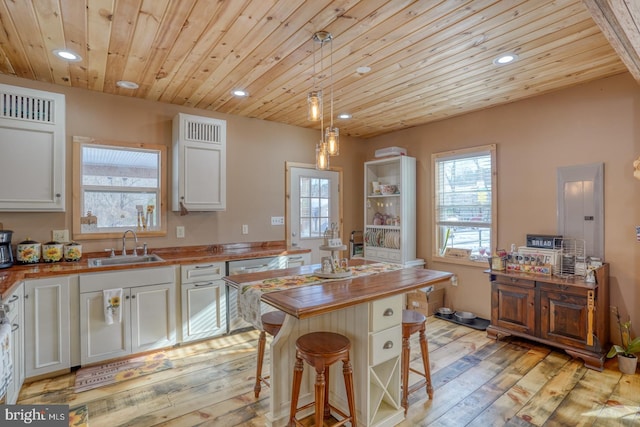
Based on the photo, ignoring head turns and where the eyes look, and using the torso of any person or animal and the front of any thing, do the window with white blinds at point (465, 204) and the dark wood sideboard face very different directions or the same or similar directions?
same or similar directions

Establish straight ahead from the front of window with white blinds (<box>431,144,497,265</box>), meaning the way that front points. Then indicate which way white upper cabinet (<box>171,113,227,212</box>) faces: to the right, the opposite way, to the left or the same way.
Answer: to the left

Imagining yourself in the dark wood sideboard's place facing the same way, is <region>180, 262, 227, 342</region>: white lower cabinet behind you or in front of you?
in front

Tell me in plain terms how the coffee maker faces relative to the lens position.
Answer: facing the viewer and to the right of the viewer

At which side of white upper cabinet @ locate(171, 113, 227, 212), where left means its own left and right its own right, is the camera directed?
front

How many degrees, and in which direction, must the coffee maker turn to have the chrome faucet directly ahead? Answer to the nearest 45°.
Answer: approximately 45° to its left

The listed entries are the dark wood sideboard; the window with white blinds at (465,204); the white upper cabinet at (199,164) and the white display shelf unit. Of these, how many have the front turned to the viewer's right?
0

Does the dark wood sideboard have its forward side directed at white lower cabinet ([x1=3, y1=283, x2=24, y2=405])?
yes

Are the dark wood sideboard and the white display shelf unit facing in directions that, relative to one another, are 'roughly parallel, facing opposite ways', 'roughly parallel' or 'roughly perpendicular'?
roughly parallel

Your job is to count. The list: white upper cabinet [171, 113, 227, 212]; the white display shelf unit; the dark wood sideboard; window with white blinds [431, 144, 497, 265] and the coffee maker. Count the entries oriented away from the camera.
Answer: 0

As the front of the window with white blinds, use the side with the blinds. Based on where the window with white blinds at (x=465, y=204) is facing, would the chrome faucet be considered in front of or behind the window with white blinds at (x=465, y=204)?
in front

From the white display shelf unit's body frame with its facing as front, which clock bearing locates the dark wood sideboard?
The dark wood sideboard is roughly at 9 o'clock from the white display shelf unit.

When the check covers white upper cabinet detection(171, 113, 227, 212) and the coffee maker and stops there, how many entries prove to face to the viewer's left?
0

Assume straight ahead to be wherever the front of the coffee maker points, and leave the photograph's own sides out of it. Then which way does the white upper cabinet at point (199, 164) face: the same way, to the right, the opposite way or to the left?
to the right

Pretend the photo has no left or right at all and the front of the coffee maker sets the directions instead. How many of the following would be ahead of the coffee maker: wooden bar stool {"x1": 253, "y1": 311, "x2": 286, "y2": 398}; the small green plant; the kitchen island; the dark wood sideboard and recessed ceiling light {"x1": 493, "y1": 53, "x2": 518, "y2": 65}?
5

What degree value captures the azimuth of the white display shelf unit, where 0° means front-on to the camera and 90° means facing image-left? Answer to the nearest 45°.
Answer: approximately 45°

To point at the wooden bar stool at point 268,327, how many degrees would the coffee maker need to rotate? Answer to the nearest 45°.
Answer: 0° — it already faces it

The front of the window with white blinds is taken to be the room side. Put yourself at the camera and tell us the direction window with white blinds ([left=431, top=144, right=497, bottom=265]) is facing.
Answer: facing the viewer and to the left of the viewer

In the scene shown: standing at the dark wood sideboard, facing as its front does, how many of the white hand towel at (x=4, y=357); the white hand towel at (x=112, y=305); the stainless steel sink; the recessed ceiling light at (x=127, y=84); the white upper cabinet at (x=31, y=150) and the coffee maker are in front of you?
6
